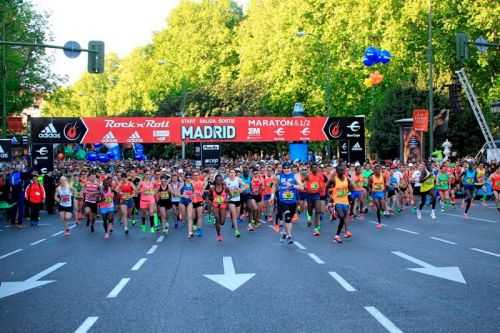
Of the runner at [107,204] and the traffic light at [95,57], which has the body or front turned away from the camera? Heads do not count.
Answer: the traffic light

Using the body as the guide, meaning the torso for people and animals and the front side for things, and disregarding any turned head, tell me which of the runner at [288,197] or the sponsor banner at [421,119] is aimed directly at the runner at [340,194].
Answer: the sponsor banner

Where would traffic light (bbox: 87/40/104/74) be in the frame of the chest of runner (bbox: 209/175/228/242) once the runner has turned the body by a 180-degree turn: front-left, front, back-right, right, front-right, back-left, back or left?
front-left

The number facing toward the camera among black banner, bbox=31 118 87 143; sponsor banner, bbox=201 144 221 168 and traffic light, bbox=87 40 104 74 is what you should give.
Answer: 2

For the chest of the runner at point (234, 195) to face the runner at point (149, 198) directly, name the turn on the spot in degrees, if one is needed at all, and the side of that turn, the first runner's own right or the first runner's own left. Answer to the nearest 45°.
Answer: approximately 135° to the first runner's own right

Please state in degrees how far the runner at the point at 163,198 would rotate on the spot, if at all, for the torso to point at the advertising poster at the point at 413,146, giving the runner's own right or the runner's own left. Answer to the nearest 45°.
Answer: approximately 135° to the runner's own left

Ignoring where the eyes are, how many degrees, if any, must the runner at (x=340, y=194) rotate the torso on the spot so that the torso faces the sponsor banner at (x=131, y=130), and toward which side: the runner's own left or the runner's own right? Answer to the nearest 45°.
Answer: approximately 135° to the runner's own right
